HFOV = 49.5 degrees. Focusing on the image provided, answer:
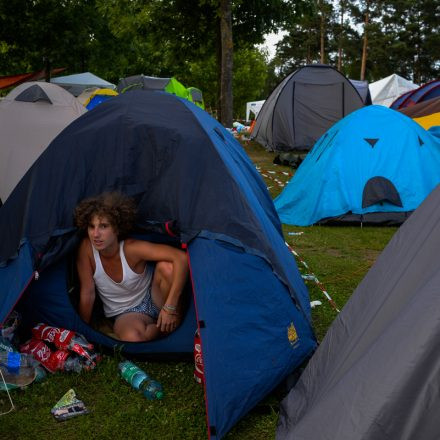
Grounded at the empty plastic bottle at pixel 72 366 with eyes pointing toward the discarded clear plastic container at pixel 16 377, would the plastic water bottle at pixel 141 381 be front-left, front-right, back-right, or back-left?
back-left

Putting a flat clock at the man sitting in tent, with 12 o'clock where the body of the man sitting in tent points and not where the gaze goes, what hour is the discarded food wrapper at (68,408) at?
The discarded food wrapper is roughly at 1 o'clock from the man sitting in tent.

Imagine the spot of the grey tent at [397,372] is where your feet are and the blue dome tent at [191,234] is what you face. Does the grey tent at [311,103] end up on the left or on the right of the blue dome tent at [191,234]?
right

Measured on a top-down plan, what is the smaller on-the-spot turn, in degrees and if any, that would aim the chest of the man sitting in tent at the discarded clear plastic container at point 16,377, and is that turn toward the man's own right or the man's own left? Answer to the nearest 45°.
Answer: approximately 45° to the man's own right

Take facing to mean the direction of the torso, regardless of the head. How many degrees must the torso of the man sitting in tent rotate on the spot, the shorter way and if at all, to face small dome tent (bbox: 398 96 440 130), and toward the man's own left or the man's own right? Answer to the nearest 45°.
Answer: approximately 135° to the man's own left

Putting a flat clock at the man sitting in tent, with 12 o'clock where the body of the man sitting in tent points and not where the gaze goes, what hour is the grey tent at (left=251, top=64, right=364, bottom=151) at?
The grey tent is roughly at 7 o'clock from the man sitting in tent.

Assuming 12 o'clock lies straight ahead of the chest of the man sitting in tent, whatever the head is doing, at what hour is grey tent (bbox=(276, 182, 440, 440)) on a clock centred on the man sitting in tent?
The grey tent is roughly at 11 o'clock from the man sitting in tent.

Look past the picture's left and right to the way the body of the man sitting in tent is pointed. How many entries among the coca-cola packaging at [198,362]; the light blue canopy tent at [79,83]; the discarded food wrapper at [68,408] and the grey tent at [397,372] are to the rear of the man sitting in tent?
1

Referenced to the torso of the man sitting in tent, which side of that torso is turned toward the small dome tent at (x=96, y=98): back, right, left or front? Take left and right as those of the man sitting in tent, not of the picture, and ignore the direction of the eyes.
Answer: back

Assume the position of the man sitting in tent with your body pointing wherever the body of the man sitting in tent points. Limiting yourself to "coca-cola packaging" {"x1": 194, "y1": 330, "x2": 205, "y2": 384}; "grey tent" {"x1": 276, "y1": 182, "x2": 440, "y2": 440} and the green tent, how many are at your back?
1

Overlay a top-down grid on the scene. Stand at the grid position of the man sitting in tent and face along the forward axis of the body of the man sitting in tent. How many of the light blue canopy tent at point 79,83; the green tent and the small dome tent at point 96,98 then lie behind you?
3

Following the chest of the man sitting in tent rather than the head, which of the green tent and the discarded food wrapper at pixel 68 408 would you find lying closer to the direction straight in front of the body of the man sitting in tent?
the discarded food wrapper

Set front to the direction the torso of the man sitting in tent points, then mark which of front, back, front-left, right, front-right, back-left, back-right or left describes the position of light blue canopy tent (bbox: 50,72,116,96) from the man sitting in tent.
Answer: back

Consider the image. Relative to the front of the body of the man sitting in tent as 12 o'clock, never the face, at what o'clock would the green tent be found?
The green tent is roughly at 6 o'clock from the man sitting in tent.

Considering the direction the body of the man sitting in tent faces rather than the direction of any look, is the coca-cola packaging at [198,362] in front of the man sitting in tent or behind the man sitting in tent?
in front

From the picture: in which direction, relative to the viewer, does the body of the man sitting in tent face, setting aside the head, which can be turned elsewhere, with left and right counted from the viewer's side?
facing the viewer
